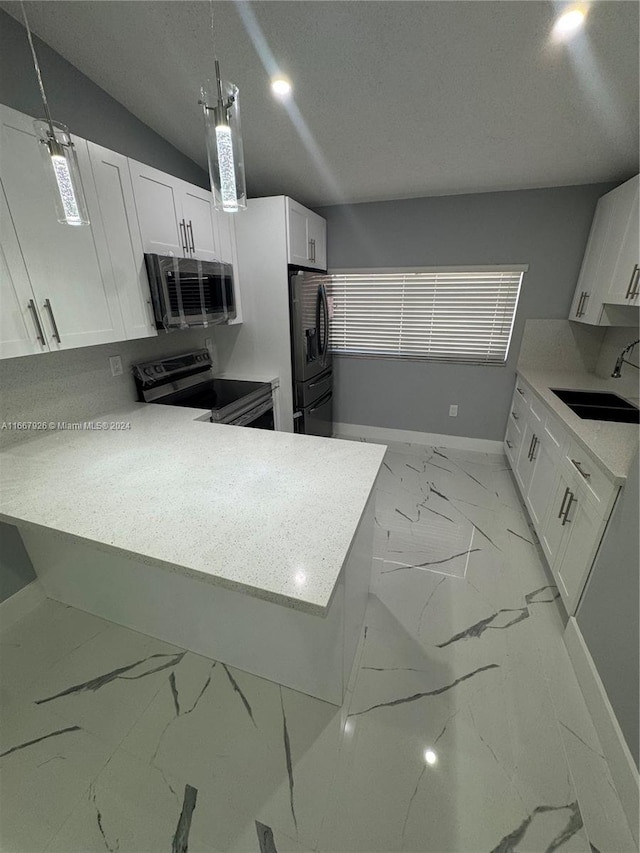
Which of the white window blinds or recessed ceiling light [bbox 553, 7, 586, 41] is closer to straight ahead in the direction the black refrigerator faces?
the recessed ceiling light

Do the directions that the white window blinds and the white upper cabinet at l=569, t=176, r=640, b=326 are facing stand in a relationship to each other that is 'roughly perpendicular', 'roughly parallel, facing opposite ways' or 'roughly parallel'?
roughly perpendicular

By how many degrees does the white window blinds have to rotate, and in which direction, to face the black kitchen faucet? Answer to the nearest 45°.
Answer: approximately 45° to its left

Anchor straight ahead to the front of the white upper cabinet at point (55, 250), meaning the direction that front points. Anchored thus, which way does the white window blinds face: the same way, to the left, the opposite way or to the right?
to the right

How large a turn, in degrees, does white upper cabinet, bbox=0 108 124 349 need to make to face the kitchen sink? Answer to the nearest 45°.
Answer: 0° — it already faces it

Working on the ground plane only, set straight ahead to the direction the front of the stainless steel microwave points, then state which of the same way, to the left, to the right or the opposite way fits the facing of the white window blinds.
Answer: to the right

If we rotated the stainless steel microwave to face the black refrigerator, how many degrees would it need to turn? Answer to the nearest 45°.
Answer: approximately 90° to its left

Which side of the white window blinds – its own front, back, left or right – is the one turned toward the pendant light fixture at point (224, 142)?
front

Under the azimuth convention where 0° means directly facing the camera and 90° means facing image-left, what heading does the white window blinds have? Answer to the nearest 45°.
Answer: approximately 0°

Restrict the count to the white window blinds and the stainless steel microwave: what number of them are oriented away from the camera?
0

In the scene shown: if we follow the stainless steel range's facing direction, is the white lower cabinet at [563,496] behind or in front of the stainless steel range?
in front

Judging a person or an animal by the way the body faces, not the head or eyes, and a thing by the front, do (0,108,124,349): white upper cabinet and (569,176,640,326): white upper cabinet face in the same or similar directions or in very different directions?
very different directions

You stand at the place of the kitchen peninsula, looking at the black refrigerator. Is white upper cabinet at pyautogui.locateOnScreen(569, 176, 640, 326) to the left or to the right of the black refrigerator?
right

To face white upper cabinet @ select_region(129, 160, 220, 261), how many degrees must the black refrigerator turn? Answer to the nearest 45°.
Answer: approximately 90° to its right
